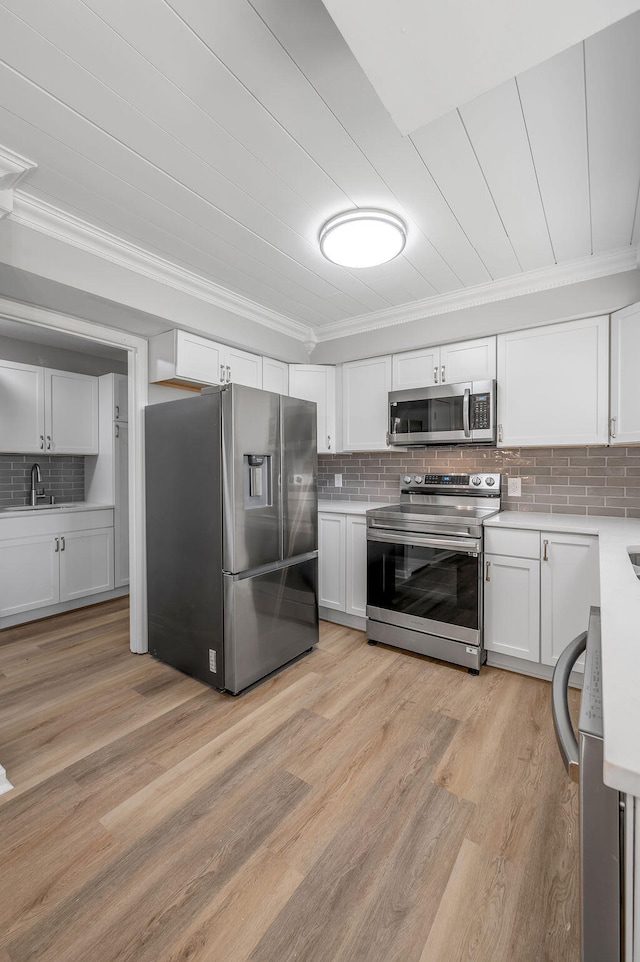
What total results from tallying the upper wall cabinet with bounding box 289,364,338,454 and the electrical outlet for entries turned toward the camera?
2

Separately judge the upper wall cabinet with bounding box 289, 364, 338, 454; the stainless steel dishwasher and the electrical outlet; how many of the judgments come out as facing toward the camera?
2

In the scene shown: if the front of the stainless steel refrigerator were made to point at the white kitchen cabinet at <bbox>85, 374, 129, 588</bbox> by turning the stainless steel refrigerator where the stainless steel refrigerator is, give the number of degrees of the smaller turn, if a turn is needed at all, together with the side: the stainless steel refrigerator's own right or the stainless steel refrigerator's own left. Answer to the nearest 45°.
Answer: approximately 180°

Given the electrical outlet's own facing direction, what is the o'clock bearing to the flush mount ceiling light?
The flush mount ceiling light is roughly at 1 o'clock from the electrical outlet.

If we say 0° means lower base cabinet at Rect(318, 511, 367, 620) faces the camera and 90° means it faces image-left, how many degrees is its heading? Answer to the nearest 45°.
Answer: approximately 45°

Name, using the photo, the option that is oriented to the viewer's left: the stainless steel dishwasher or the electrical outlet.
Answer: the stainless steel dishwasher

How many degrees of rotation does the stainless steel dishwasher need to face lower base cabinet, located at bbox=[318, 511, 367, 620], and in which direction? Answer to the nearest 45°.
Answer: approximately 45° to its right

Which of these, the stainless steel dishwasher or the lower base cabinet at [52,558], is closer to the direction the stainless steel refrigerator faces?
the stainless steel dishwasher
